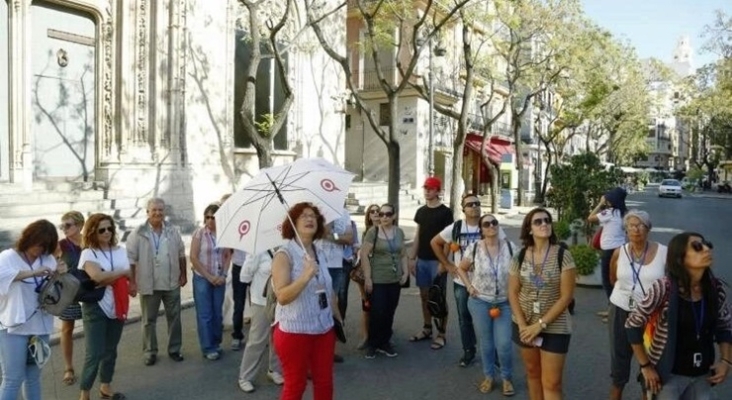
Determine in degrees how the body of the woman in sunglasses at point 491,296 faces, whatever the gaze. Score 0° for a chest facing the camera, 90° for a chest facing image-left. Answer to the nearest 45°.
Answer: approximately 0°

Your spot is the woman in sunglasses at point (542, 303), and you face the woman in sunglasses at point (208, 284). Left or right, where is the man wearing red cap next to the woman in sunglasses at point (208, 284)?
right

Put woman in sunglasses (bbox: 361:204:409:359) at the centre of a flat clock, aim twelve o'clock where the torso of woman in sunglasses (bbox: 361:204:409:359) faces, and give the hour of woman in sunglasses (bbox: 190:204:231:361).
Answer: woman in sunglasses (bbox: 190:204:231:361) is roughly at 3 o'clock from woman in sunglasses (bbox: 361:204:409:359).

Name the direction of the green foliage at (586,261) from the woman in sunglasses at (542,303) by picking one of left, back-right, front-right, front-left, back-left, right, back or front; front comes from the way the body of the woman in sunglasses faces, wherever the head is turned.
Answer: back
